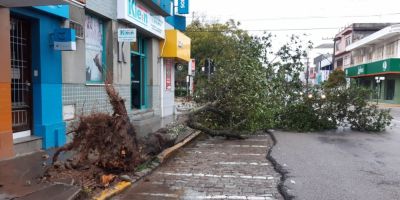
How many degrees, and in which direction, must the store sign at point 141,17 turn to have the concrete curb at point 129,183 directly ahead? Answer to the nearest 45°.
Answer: approximately 45° to its right

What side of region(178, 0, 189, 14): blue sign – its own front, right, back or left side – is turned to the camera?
front

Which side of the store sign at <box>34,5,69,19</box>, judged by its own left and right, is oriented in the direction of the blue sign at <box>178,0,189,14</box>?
left

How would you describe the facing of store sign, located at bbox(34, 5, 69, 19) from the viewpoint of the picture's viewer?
facing the viewer and to the right of the viewer

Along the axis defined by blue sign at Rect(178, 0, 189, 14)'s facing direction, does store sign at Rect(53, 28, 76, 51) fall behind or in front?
in front

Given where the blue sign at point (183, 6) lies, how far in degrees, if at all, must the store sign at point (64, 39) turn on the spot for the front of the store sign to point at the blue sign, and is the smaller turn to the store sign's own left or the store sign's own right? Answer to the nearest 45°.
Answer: approximately 135° to the store sign's own left
